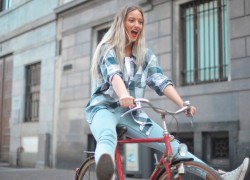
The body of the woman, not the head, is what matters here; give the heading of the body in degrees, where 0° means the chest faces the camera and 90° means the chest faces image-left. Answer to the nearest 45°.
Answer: approximately 315°

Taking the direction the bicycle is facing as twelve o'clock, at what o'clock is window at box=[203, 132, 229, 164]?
The window is roughly at 8 o'clock from the bicycle.
